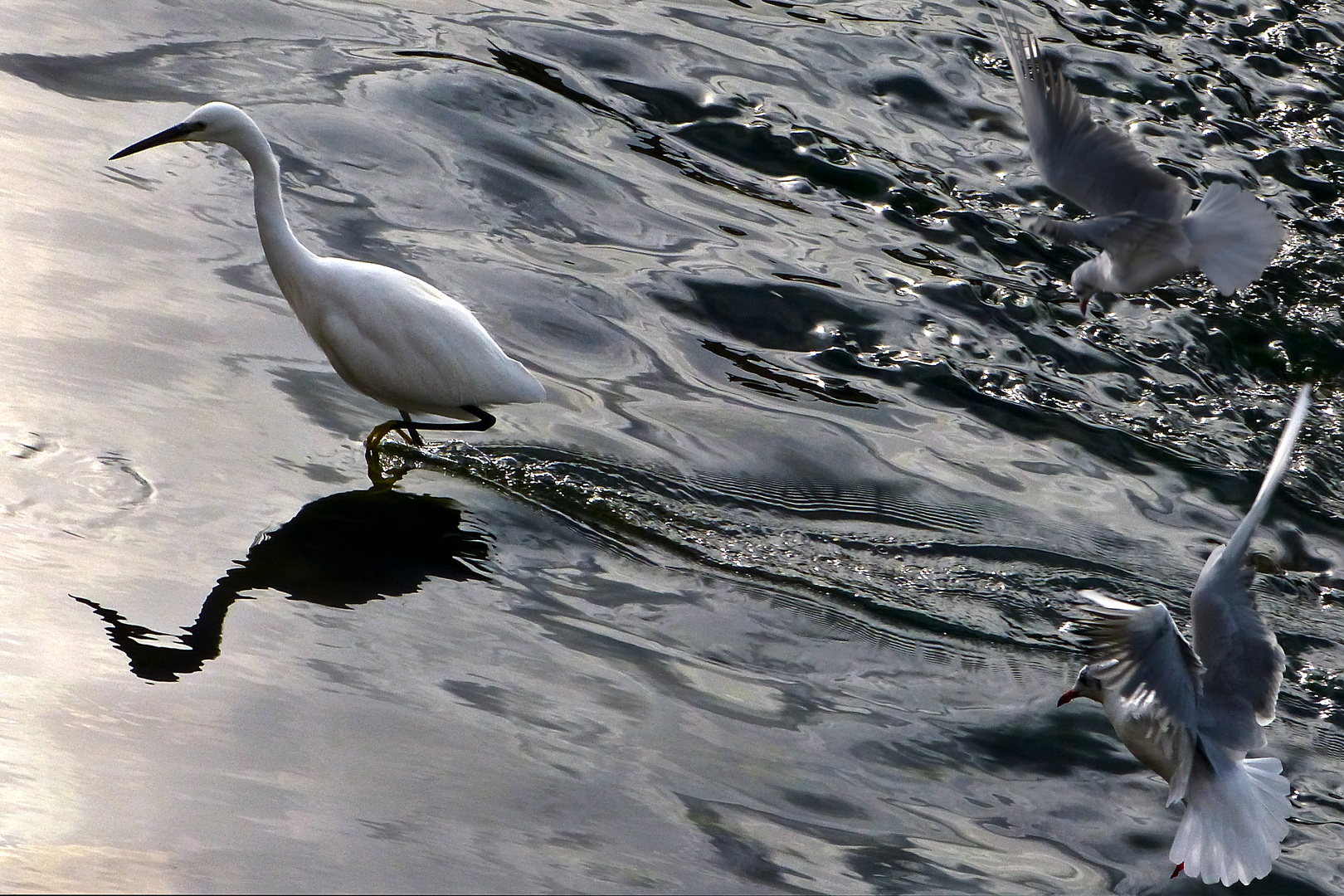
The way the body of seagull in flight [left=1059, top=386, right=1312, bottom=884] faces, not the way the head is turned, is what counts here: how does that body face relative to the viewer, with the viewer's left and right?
facing away from the viewer and to the left of the viewer

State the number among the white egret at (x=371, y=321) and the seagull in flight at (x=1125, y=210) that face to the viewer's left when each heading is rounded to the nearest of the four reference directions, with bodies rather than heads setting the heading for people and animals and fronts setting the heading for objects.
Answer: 2

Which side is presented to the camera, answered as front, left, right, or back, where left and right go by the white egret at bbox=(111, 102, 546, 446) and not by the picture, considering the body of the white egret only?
left

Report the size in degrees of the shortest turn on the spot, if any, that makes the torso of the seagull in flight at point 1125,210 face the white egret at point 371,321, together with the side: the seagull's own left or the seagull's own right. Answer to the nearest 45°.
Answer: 0° — it already faces it

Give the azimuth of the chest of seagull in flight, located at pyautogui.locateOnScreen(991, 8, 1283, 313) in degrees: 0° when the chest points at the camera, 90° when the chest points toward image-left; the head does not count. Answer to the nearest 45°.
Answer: approximately 90°
